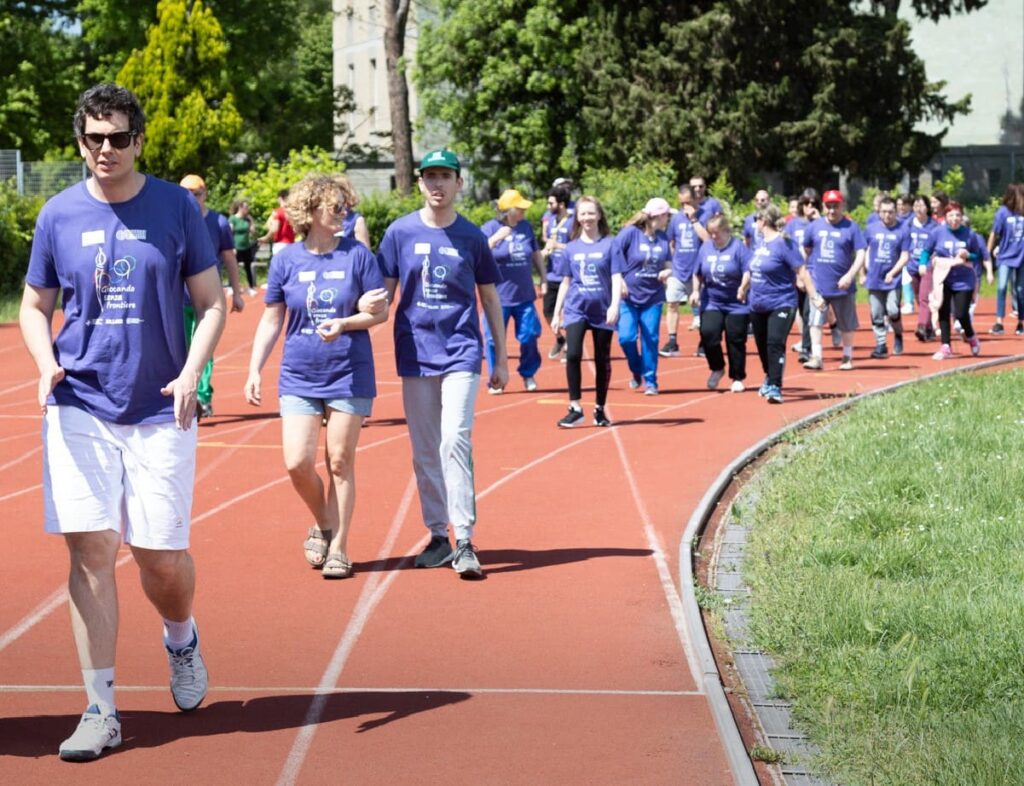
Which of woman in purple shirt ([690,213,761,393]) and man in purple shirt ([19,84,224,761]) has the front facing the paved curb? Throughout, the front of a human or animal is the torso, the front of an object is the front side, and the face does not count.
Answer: the woman in purple shirt

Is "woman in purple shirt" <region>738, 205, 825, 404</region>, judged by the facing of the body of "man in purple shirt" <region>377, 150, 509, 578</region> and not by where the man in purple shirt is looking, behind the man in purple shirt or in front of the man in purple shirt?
behind

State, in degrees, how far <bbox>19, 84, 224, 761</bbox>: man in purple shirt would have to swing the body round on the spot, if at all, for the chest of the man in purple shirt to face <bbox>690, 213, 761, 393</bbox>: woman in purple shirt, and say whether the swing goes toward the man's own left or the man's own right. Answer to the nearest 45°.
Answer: approximately 135° to the man's own left

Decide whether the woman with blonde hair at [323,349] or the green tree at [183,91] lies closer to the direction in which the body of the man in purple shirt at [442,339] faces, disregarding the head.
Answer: the woman with blonde hair

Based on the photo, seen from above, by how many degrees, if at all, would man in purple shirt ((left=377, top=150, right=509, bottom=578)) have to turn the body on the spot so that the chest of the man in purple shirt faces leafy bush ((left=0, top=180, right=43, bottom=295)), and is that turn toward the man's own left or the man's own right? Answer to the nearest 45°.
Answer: approximately 180°

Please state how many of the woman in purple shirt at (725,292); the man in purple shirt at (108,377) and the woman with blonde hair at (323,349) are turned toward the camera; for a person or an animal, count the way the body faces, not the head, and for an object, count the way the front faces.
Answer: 3

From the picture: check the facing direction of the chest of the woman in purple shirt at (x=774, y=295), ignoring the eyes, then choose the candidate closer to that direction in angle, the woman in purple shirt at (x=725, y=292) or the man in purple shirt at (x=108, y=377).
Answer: the man in purple shirt

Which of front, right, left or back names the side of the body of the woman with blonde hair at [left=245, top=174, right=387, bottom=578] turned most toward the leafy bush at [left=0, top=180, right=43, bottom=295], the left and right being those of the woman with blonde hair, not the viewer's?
back

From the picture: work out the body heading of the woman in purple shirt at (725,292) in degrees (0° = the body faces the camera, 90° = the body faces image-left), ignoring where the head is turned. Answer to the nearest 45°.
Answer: approximately 0°
